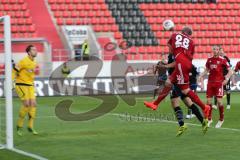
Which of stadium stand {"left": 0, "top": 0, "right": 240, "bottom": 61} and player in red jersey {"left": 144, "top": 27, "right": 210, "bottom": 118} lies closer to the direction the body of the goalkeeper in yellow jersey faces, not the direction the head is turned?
the player in red jersey

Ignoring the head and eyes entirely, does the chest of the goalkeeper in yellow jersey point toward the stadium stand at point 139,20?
no

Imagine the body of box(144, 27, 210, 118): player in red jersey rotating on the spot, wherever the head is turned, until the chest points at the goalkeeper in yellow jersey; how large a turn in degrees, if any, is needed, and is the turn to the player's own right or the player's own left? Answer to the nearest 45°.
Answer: approximately 45° to the player's own left

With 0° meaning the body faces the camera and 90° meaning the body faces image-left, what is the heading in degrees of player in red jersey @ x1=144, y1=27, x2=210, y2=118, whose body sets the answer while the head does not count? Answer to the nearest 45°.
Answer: approximately 135°

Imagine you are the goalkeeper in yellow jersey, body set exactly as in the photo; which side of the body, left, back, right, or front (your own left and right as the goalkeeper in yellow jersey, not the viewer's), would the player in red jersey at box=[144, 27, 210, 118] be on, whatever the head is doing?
front

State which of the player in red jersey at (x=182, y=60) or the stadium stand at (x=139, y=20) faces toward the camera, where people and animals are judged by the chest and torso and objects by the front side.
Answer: the stadium stand

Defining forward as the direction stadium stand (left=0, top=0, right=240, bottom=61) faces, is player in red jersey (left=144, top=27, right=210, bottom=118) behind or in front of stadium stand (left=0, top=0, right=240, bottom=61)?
in front

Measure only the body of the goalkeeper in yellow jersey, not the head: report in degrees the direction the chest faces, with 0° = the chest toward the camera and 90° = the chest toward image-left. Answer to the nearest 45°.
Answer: approximately 315°

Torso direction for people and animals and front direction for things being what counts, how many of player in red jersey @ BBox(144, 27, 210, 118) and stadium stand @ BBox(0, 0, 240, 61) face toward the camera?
1

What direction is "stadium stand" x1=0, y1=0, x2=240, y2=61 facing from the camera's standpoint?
toward the camera

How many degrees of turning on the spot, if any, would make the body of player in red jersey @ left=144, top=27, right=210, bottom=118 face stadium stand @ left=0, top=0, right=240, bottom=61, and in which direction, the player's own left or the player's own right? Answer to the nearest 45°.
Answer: approximately 45° to the player's own right
